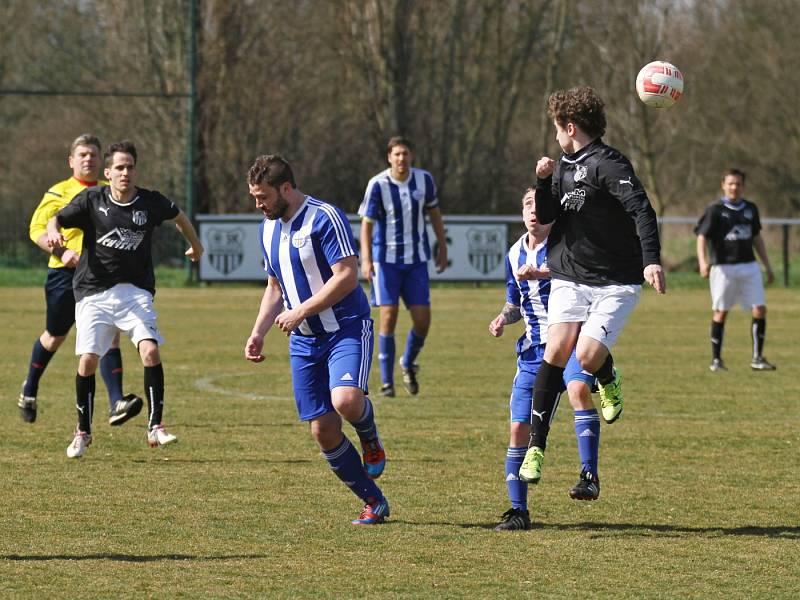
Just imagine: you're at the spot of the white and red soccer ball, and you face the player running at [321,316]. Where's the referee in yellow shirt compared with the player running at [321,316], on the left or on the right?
right

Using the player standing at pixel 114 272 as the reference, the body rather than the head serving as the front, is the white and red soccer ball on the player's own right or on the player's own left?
on the player's own left

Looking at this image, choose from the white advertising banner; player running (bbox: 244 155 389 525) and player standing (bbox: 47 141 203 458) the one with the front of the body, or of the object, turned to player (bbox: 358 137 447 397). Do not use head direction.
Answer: the white advertising banner

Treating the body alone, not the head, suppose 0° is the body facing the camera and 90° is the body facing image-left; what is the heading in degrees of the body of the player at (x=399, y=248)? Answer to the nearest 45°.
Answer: approximately 0°

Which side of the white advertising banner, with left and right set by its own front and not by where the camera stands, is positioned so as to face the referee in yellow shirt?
front

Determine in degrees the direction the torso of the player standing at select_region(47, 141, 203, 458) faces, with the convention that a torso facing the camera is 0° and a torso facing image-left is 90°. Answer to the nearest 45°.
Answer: approximately 0°

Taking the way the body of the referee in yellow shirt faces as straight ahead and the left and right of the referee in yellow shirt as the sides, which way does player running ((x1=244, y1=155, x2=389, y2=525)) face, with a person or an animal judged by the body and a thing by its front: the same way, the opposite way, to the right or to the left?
to the right

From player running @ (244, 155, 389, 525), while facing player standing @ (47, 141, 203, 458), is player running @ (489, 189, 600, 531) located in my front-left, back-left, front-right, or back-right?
back-right

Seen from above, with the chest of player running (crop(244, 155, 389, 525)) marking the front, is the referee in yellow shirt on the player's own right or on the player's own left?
on the player's own right

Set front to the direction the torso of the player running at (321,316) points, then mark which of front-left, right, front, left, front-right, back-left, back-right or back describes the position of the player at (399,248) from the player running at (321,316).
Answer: back-right

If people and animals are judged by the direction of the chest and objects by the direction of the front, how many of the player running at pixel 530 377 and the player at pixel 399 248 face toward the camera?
2
